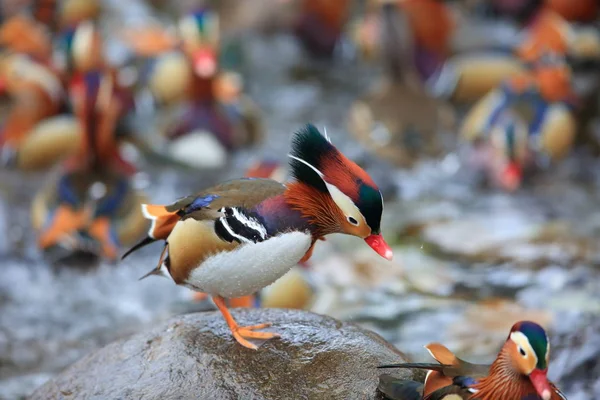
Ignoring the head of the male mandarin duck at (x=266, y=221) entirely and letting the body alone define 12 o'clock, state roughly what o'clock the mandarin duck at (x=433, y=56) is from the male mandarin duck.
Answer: The mandarin duck is roughly at 10 o'clock from the male mandarin duck.

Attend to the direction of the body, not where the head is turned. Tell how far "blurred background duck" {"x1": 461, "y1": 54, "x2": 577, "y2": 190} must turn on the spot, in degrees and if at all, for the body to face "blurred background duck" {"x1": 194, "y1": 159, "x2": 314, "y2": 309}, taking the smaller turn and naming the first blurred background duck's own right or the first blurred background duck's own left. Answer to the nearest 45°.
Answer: approximately 45° to the first blurred background duck's own right

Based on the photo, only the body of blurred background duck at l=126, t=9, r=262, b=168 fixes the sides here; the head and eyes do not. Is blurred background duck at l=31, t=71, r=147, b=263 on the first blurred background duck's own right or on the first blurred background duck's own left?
on the first blurred background duck's own right

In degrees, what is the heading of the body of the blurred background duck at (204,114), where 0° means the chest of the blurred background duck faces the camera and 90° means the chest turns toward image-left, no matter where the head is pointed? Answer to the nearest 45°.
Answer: approximately 0°

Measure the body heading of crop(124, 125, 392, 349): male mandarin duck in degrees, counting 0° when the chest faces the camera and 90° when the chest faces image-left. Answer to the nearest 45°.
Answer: approximately 270°
